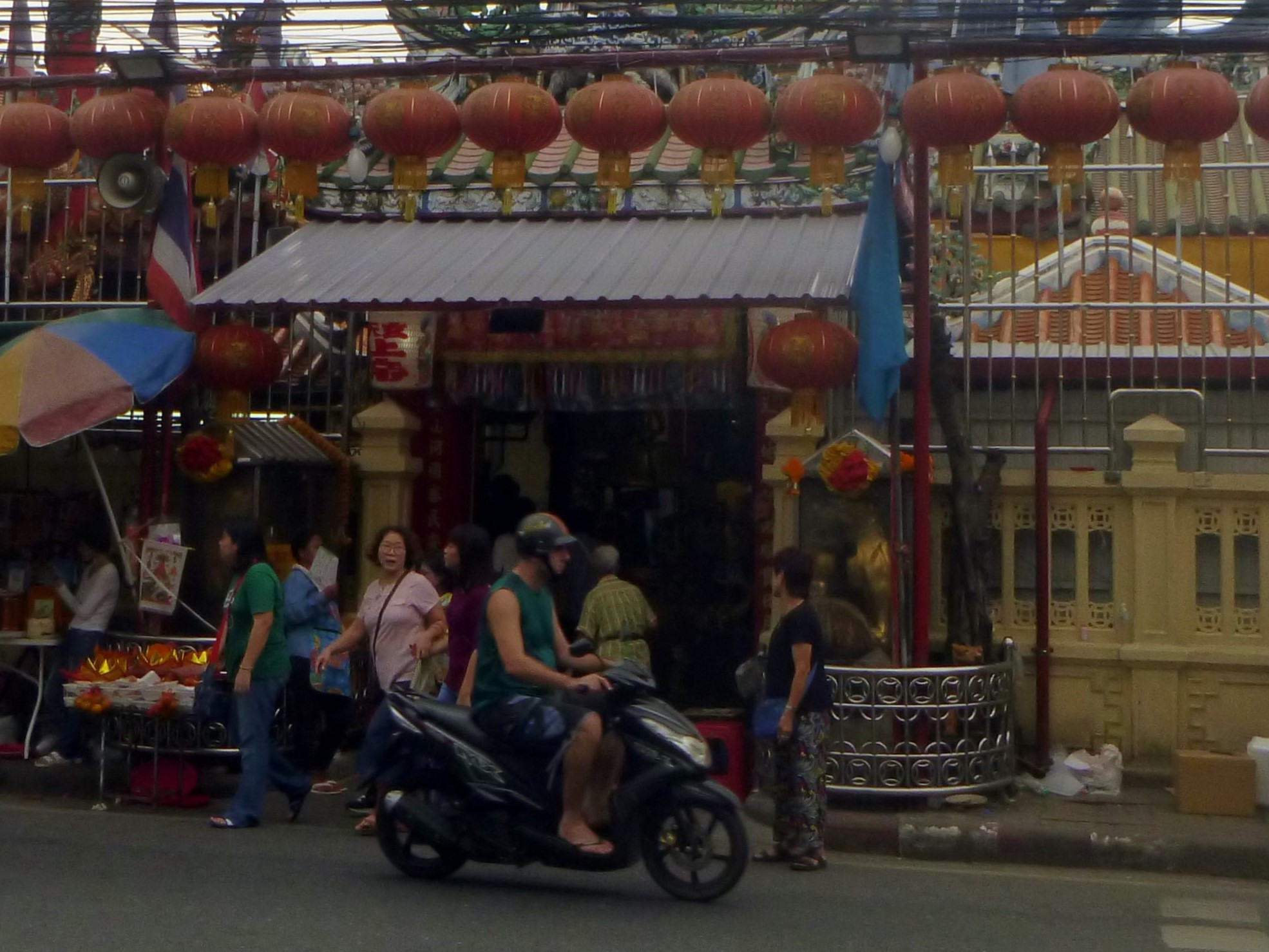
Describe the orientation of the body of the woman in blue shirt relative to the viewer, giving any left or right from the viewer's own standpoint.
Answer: facing to the right of the viewer

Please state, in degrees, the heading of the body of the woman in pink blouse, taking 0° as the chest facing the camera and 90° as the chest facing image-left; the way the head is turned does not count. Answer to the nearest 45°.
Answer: approximately 45°

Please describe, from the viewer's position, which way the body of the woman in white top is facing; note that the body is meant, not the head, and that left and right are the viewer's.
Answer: facing to the left of the viewer

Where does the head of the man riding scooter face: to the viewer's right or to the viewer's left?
to the viewer's right

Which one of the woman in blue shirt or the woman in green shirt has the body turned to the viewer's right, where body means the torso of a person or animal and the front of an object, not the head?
the woman in blue shirt

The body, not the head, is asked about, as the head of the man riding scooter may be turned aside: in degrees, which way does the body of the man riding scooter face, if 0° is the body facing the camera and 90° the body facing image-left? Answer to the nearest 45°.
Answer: approximately 270°
